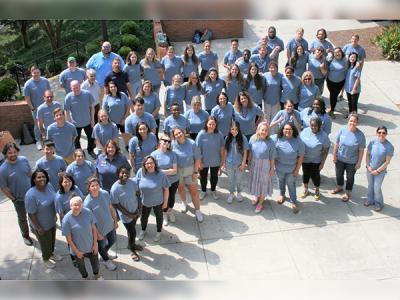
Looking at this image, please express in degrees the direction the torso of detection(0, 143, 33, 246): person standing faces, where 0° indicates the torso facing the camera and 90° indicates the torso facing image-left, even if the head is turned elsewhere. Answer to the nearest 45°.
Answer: approximately 0°

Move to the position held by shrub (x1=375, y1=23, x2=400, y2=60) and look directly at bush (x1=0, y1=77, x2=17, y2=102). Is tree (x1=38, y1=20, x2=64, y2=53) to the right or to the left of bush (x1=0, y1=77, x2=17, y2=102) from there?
right

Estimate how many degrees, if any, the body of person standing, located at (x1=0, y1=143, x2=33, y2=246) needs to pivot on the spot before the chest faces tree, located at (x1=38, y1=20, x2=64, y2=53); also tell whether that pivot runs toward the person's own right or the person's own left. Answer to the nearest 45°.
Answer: approximately 180°

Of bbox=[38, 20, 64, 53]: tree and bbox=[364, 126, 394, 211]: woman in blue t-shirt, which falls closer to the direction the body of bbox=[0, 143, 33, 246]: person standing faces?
the woman in blue t-shirt

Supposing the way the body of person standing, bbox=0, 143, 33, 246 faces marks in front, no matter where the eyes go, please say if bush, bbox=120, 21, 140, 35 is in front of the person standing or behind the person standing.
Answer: behind

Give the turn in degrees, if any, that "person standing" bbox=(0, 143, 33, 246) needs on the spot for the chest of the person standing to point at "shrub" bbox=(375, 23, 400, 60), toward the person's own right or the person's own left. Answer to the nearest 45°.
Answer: approximately 90° to the person's own left

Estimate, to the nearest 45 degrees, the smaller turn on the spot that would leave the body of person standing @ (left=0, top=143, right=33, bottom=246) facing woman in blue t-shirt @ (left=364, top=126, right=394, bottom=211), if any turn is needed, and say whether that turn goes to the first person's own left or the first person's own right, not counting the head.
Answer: approximately 90° to the first person's own left

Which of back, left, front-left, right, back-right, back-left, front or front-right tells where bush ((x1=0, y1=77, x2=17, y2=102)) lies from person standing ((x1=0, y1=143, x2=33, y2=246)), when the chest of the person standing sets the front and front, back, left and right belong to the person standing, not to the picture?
back

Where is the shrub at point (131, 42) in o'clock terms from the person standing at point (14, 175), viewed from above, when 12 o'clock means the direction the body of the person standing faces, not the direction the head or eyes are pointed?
The shrub is roughly at 7 o'clock from the person standing.
